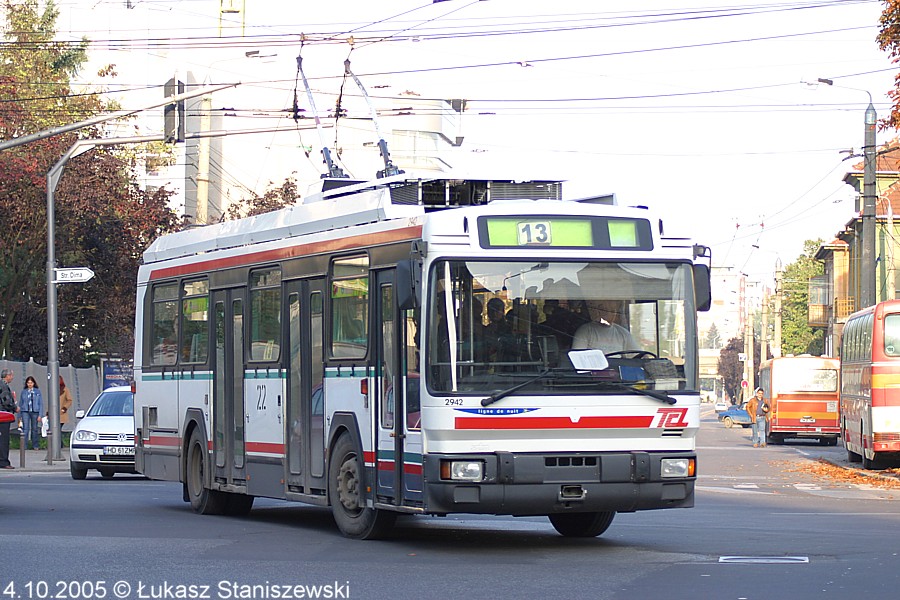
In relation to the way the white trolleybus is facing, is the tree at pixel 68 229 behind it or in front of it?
behind

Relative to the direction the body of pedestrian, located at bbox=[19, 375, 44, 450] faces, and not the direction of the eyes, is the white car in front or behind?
in front

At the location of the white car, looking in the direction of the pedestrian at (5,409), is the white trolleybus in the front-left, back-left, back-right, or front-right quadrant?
back-left

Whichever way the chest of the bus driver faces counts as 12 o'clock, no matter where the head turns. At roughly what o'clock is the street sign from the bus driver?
The street sign is roughly at 5 o'clock from the bus driver.

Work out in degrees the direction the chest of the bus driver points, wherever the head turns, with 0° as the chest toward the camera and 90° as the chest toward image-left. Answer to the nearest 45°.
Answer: approximately 0°

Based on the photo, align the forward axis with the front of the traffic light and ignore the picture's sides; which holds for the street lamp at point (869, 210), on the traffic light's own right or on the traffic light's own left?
on the traffic light's own right

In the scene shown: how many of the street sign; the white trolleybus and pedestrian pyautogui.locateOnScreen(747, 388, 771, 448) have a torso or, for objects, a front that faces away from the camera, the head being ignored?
0

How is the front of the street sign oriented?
toward the camera

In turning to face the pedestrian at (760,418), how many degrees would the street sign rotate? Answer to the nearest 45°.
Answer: approximately 135° to its left

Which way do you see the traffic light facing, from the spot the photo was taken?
facing away from the viewer

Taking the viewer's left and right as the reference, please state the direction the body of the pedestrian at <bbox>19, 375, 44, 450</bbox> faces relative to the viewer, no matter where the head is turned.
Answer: facing the viewer

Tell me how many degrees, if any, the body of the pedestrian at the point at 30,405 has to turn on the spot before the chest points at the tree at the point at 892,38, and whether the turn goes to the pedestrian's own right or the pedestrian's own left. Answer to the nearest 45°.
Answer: approximately 45° to the pedestrian's own left

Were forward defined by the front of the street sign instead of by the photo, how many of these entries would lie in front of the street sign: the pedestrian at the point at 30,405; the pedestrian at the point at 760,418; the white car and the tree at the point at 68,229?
1
